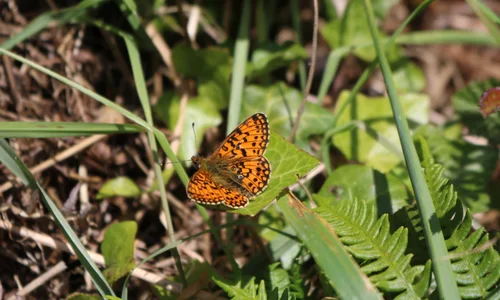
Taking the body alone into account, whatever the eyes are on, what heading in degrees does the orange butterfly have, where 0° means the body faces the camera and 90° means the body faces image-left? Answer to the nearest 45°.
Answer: approximately 135°

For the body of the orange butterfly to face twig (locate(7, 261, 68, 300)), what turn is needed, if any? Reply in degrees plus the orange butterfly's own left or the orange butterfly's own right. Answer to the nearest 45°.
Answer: approximately 45° to the orange butterfly's own left

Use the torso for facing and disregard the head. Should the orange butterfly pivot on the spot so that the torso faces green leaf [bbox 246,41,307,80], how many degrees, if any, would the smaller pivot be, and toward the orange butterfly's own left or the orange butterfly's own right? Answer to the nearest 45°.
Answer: approximately 45° to the orange butterfly's own right

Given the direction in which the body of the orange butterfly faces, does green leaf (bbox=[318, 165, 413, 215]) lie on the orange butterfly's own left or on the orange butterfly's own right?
on the orange butterfly's own right

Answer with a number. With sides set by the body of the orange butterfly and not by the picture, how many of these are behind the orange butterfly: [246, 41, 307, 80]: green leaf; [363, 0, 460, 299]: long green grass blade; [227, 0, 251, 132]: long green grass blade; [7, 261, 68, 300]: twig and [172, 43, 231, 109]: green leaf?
1

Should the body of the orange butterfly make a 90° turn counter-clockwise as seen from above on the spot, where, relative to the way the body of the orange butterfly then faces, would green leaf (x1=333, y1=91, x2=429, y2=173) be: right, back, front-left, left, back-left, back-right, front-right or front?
back

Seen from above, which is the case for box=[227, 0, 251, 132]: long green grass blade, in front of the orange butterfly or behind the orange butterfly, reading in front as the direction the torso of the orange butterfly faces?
in front

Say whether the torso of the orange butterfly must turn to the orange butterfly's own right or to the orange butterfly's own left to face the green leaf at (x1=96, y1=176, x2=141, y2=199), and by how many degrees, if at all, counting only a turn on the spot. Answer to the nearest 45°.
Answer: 0° — it already faces it

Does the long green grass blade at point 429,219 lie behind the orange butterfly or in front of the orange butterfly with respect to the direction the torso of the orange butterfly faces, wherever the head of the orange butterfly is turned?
behind

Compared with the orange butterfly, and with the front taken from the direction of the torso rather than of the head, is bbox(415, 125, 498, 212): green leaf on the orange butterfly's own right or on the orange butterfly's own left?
on the orange butterfly's own right

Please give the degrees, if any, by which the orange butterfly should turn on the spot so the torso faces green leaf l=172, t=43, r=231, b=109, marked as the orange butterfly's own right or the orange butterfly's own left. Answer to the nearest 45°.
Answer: approximately 45° to the orange butterfly's own right
